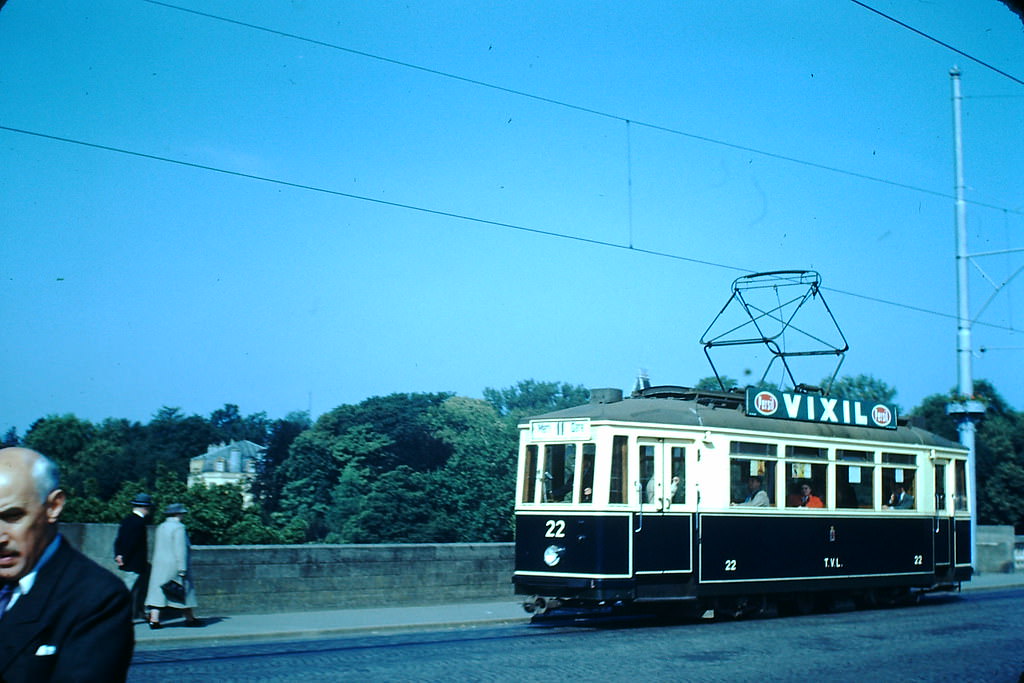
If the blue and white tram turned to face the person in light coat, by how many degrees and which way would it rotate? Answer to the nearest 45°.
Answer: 0° — it already faces them

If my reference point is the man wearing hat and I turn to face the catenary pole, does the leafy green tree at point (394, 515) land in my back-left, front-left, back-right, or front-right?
front-left

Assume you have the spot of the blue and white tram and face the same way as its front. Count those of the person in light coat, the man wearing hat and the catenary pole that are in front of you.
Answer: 2

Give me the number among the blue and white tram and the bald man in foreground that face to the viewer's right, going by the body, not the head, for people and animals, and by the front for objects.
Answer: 0

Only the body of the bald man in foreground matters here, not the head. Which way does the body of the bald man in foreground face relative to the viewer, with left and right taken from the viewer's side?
facing the viewer and to the left of the viewer

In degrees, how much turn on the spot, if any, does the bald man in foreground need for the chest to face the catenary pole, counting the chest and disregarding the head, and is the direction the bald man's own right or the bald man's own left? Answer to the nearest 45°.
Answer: approximately 180°

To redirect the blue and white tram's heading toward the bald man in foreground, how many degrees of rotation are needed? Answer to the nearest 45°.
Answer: approximately 45° to its left

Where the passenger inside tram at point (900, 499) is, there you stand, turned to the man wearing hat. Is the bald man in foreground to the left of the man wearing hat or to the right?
left

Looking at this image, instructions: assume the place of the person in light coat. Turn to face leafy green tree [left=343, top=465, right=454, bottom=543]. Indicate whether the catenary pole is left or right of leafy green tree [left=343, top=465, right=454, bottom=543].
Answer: right

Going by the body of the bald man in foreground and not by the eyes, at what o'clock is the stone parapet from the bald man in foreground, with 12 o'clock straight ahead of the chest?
The stone parapet is roughly at 5 o'clock from the bald man in foreground.

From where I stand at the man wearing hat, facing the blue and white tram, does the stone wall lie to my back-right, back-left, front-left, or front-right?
front-left

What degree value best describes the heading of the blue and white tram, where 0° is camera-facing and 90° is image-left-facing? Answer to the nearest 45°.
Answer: approximately 45°
